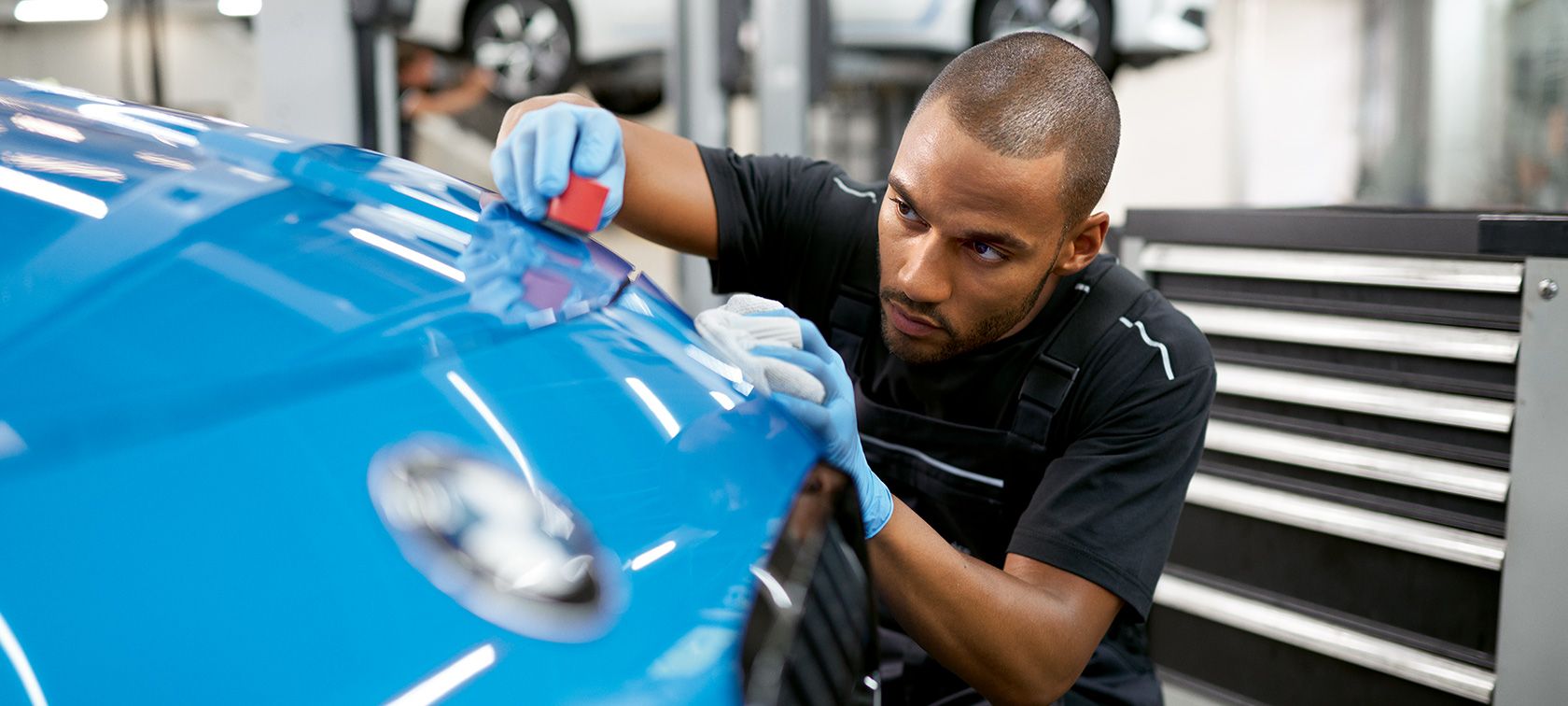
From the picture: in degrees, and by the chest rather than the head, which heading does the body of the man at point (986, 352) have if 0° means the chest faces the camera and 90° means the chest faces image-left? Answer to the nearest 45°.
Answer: approximately 45°

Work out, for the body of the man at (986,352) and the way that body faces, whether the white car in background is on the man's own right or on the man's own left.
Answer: on the man's own right

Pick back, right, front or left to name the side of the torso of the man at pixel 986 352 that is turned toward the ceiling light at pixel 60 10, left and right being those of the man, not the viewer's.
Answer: right

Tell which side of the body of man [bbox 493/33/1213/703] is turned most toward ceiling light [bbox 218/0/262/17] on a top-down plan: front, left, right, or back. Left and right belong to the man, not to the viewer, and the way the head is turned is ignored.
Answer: right

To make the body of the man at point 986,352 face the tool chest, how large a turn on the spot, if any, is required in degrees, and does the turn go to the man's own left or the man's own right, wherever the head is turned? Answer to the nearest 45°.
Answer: approximately 180°
